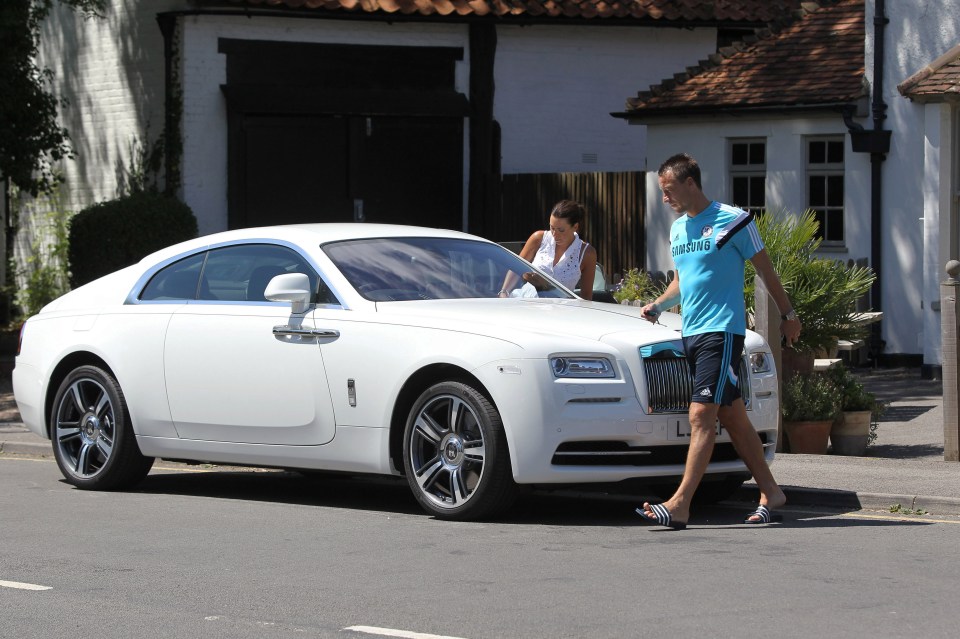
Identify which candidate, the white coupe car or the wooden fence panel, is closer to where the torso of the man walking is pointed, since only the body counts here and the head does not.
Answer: the white coupe car

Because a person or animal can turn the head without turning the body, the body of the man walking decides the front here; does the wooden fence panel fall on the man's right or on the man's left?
on the man's right

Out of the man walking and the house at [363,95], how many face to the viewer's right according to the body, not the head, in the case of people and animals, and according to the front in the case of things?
0

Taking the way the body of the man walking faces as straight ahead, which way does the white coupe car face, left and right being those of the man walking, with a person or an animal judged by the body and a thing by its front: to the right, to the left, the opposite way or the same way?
to the left

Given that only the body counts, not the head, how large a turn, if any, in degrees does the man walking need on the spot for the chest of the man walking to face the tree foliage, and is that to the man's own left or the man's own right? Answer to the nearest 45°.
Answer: approximately 90° to the man's own right

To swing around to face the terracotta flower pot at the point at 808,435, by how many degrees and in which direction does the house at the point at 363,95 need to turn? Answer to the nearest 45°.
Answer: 0° — it already faces it

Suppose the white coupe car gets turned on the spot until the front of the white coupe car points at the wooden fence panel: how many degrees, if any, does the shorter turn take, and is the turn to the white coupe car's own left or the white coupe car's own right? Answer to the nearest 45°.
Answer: approximately 135° to the white coupe car's own left

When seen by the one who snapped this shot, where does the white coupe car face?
facing the viewer and to the right of the viewer

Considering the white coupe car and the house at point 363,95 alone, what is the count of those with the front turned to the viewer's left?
0

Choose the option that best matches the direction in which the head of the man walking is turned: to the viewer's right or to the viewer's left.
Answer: to the viewer's left

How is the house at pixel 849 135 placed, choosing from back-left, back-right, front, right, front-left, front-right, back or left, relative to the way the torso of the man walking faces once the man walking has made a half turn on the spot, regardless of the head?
front-left

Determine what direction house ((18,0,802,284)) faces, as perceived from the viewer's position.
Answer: facing the viewer

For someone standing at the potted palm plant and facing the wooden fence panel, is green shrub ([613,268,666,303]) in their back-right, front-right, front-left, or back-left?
front-left

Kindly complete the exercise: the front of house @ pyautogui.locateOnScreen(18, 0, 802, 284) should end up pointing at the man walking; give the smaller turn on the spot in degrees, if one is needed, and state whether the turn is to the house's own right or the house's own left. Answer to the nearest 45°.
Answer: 0° — it already faces them

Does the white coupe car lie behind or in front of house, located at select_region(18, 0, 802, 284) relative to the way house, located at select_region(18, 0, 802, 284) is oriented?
in front

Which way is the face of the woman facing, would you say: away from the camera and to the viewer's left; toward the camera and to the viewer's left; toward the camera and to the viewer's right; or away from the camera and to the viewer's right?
toward the camera and to the viewer's left

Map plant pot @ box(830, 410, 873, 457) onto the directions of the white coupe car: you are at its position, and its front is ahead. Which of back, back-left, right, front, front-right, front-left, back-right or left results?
left

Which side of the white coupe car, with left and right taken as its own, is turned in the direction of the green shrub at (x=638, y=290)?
left

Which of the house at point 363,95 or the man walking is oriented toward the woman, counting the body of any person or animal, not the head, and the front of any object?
the house
